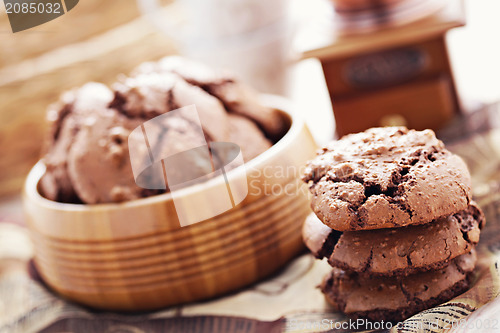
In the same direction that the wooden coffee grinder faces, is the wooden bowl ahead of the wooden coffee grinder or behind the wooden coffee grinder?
ahead

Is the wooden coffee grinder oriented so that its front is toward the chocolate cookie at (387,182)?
yes

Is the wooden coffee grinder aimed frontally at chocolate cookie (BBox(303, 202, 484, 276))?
yes

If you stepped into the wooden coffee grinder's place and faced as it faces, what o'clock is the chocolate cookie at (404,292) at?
The chocolate cookie is roughly at 12 o'clock from the wooden coffee grinder.

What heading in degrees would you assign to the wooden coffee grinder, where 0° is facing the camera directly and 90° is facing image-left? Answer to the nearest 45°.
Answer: approximately 0°
